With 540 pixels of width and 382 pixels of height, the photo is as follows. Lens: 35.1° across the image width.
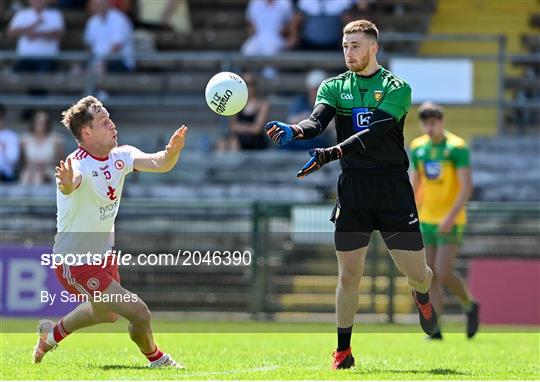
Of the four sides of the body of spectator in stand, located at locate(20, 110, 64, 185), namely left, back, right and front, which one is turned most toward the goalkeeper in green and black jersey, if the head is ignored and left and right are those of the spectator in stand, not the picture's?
front

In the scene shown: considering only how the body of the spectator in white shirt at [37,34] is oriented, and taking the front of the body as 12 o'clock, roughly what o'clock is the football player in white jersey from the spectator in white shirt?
The football player in white jersey is roughly at 12 o'clock from the spectator in white shirt.

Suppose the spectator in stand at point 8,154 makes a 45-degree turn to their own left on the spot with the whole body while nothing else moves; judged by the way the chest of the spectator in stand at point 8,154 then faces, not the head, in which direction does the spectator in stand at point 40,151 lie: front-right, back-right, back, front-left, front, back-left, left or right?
front

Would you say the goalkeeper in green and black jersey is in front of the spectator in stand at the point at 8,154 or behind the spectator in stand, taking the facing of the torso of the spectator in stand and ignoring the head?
in front

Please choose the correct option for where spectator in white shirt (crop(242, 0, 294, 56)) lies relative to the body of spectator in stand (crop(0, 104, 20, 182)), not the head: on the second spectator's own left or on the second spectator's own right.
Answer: on the second spectator's own left

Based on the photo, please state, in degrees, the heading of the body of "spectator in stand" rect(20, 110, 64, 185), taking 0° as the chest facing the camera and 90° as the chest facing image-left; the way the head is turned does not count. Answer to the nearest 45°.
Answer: approximately 0°

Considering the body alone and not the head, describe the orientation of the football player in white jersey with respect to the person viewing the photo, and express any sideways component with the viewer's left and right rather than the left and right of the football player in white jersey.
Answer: facing the viewer and to the right of the viewer

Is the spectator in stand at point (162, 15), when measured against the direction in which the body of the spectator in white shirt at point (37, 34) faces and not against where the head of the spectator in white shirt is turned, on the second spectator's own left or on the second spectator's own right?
on the second spectator's own left

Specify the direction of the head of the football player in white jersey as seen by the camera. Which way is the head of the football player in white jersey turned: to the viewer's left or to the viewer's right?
to the viewer's right

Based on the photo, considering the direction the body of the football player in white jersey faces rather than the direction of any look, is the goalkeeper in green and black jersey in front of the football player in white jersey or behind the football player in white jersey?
in front

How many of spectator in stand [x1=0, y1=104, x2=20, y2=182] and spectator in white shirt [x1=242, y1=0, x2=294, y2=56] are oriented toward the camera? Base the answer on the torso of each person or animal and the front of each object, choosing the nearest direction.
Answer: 2
